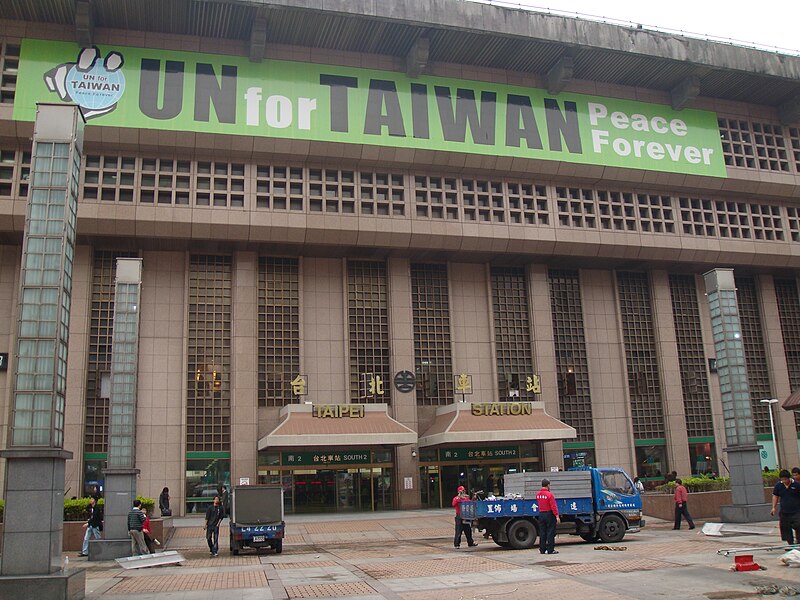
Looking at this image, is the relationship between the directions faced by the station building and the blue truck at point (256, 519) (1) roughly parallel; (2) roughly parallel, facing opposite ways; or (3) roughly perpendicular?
roughly parallel, facing opposite ways

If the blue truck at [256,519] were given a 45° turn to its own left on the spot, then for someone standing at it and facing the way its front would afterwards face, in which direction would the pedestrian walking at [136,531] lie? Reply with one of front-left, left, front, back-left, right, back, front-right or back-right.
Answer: front-left

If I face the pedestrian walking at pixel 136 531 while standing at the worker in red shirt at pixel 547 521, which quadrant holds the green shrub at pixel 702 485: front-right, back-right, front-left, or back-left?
back-right

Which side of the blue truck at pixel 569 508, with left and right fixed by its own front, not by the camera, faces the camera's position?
right

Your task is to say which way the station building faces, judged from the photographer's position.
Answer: facing the viewer

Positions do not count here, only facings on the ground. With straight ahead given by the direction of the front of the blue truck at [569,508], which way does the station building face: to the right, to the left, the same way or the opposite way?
to the right

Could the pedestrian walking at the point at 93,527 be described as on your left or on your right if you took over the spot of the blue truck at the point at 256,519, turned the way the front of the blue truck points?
on your left

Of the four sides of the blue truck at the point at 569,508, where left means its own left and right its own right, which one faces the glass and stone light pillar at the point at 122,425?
back

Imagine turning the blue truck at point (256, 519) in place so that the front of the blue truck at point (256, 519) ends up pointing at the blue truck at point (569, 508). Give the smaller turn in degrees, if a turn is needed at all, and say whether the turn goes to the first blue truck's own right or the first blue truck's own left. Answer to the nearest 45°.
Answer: approximately 90° to the first blue truck's own right

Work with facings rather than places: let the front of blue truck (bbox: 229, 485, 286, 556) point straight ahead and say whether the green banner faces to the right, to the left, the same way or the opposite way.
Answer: the opposite way

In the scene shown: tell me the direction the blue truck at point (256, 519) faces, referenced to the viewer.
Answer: facing away from the viewer

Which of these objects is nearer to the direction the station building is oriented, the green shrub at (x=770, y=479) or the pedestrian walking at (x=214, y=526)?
the pedestrian walking

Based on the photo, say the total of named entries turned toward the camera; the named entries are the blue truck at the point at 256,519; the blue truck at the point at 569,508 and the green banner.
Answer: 1

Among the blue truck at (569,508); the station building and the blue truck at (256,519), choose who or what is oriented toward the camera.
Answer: the station building

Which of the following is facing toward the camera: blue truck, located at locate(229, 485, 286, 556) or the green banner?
the green banner

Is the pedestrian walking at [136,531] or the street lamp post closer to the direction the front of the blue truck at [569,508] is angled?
the street lamp post

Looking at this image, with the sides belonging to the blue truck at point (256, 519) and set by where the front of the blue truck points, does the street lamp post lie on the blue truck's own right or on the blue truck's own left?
on the blue truck's own right

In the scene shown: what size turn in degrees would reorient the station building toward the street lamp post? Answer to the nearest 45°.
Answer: approximately 90° to its left

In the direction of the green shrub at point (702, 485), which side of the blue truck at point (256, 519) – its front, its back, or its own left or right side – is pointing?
right

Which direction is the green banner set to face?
toward the camera

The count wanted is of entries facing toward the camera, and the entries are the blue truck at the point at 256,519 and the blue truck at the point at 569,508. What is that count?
0
